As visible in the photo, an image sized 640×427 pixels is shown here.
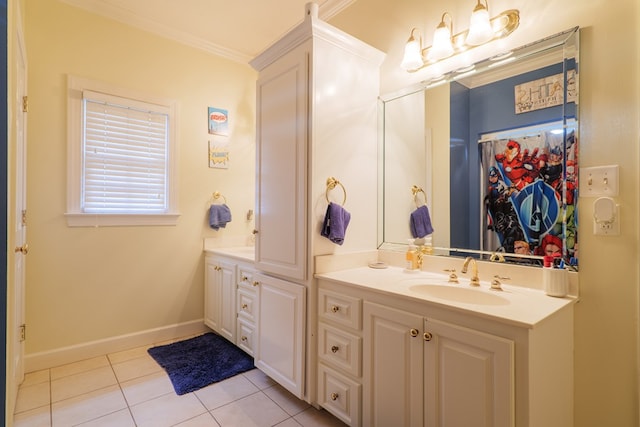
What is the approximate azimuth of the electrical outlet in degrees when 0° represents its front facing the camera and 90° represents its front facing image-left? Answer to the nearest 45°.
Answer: approximately 0°

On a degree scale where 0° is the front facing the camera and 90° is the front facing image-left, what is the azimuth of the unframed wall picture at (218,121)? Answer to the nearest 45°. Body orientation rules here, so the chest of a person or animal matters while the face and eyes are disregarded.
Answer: approximately 315°

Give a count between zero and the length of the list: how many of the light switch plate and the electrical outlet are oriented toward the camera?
2

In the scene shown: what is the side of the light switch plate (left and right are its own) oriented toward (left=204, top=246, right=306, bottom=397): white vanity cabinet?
right

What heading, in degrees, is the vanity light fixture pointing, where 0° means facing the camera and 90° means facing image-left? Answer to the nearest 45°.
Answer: approximately 45°

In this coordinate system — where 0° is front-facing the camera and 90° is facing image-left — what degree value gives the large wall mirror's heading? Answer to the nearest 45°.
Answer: approximately 45°
